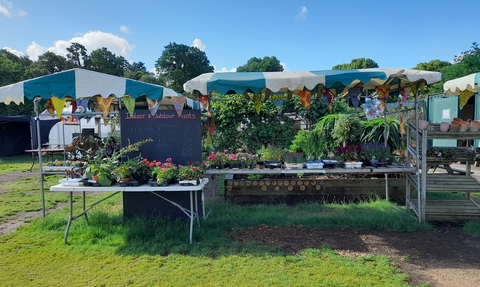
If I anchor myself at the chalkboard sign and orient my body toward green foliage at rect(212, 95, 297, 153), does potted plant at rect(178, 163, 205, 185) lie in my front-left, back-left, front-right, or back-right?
back-right

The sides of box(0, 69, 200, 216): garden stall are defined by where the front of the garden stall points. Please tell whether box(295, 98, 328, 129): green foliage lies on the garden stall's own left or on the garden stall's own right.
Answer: on the garden stall's own left

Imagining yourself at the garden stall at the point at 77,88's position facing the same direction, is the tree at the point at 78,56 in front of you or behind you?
behind

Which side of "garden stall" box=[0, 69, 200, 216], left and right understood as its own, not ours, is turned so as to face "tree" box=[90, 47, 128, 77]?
back

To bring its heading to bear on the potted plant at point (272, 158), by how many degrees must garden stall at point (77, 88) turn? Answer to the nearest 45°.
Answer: approximately 90° to its left

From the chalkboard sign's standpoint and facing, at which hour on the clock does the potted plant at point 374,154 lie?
The potted plant is roughly at 9 o'clock from the chalkboard sign.

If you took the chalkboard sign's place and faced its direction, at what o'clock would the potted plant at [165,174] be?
The potted plant is roughly at 12 o'clock from the chalkboard sign.

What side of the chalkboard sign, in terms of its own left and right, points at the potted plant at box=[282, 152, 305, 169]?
left

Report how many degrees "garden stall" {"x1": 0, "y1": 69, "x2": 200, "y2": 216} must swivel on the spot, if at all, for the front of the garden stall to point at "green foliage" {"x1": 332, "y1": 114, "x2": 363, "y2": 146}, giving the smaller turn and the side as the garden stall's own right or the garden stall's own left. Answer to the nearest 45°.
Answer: approximately 90° to the garden stall's own left

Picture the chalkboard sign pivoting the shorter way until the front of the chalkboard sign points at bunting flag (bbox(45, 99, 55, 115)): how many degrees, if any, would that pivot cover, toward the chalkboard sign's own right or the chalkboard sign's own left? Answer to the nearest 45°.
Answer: approximately 135° to the chalkboard sign's own right

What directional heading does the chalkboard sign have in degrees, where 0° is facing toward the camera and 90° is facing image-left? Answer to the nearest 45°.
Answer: approximately 0°

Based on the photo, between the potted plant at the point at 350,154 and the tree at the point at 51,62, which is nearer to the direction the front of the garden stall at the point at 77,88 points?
the potted plant

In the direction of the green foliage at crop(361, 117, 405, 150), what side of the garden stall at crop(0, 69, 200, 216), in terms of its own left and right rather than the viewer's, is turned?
left

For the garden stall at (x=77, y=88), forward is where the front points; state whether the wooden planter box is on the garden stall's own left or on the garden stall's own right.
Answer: on the garden stall's own left

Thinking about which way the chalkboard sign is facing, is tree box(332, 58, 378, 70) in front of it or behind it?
behind
